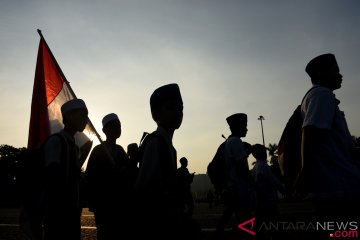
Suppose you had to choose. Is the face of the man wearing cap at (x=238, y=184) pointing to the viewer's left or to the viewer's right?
to the viewer's right

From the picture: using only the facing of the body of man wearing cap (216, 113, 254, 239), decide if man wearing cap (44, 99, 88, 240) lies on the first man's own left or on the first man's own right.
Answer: on the first man's own right

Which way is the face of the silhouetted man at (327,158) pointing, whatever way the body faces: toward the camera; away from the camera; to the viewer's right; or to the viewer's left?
to the viewer's right

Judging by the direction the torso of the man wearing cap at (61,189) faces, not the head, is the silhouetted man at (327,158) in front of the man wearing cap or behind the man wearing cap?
in front

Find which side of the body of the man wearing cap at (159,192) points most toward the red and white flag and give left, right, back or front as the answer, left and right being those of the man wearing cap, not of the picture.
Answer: back

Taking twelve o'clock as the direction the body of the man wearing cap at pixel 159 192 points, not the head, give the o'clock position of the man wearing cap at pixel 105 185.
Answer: the man wearing cap at pixel 105 185 is roughly at 7 o'clock from the man wearing cap at pixel 159 192.

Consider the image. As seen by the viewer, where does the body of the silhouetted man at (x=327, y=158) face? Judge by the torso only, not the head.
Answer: to the viewer's right

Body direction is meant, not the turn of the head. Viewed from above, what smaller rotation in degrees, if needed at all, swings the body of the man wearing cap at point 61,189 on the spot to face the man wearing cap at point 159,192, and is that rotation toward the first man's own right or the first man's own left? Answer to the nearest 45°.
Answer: approximately 45° to the first man's own right

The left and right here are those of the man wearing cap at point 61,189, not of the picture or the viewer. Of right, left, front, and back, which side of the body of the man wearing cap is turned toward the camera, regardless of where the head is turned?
right

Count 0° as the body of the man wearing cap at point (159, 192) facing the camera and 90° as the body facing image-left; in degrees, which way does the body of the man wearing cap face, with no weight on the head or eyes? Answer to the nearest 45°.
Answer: approximately 315°

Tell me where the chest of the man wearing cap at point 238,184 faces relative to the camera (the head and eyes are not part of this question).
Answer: to the viewer's right

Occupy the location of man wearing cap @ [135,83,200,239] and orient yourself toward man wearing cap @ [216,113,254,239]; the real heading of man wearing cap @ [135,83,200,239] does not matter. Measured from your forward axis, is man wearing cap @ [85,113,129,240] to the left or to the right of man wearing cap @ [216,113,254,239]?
left
